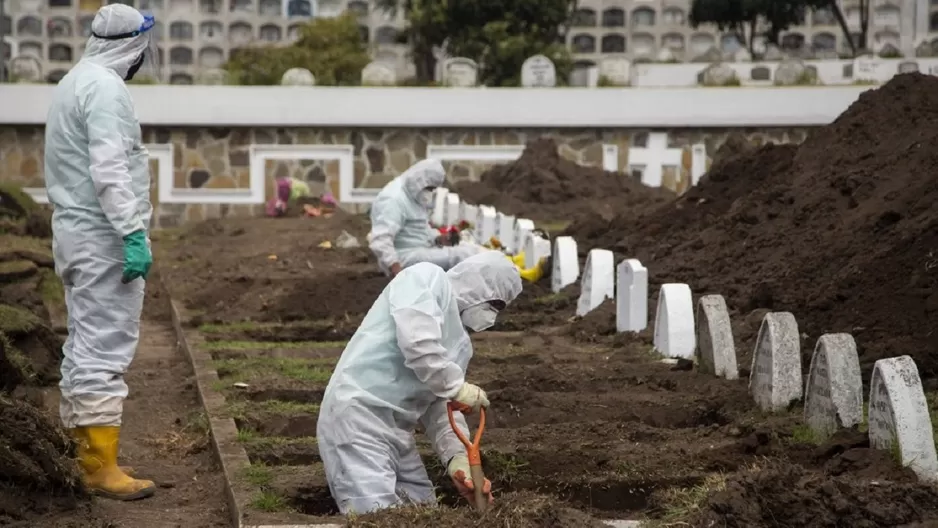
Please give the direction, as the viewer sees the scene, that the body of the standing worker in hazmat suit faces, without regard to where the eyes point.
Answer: to the viewer's right

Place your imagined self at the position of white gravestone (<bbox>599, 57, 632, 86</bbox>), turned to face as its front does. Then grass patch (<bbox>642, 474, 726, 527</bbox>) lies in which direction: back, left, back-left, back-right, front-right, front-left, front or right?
front

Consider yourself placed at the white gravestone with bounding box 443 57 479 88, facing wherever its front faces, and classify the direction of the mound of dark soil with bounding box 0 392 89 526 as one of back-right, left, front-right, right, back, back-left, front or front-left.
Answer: front

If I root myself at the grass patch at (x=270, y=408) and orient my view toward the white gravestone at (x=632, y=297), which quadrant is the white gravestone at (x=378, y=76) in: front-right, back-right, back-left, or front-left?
front-left

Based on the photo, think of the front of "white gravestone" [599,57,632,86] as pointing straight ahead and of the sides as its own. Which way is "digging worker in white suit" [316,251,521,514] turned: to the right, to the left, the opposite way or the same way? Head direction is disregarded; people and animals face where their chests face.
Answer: to the left

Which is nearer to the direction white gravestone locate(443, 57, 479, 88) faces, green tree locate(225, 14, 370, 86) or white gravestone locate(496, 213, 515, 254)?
the white gravestone

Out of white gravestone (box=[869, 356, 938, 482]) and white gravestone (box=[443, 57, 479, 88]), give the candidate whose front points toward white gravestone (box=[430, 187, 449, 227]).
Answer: white gravestone (box=[443, 57, 479, 88])

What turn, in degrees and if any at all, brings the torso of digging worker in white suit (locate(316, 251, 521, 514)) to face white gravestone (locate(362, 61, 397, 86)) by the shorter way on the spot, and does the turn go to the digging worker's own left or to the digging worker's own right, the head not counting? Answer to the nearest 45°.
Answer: approximately 90° to the digging worker's own left

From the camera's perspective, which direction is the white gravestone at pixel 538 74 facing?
toward the camera

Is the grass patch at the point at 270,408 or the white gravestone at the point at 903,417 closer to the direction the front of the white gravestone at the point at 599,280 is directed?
the grass patch

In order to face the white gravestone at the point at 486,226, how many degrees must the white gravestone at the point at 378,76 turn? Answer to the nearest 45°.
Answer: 0° — it already faces it

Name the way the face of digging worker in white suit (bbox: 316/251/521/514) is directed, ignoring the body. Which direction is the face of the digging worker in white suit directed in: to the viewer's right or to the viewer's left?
to the viewer's right

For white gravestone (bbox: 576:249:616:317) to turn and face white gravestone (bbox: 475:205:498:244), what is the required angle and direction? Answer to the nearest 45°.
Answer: approximately 135° to its right

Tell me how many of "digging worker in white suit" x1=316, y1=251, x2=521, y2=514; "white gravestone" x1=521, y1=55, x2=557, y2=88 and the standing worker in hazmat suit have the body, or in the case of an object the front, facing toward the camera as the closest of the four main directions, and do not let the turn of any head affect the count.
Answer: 1

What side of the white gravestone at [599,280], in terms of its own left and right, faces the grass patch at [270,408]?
front

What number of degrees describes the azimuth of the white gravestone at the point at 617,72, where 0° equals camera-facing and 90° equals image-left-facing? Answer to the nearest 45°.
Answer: approximately 0°

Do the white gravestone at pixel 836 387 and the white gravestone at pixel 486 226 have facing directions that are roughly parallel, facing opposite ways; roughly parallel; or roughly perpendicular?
roughly parallel

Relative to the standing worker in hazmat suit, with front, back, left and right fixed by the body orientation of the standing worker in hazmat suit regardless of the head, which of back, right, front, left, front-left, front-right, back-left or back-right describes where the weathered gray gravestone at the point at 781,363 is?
front
